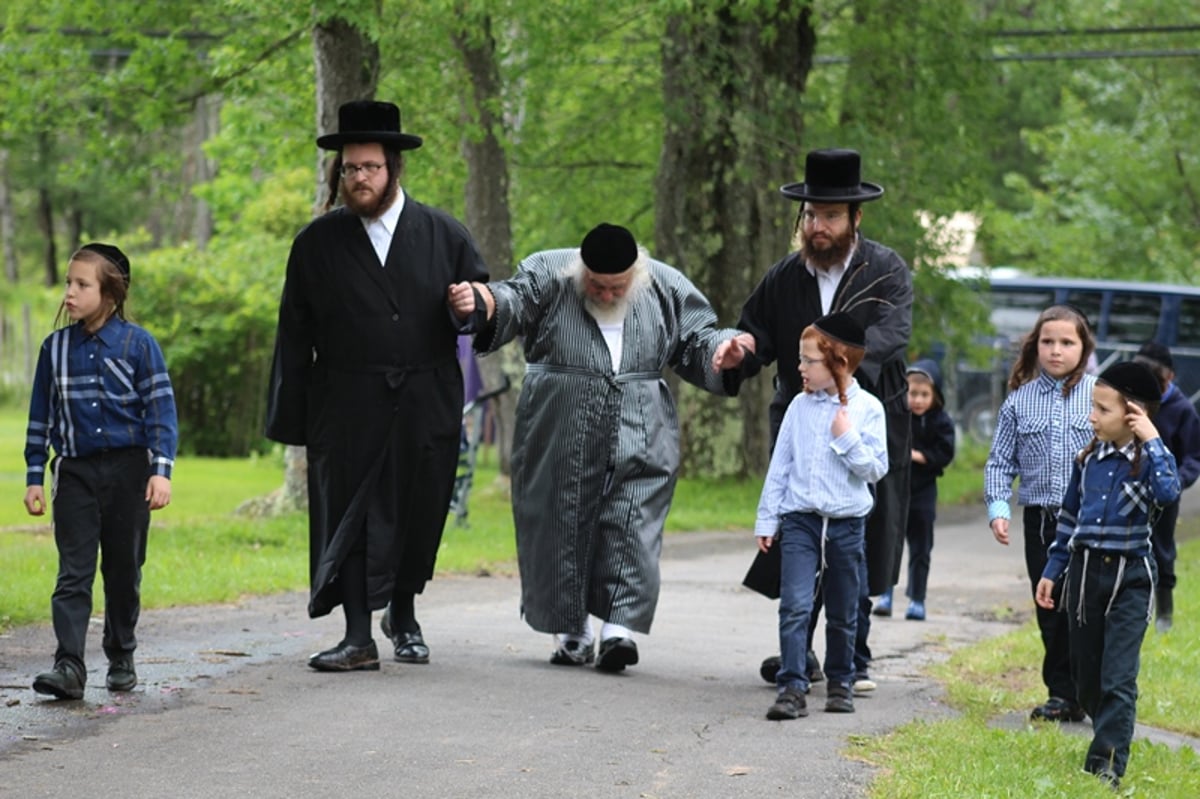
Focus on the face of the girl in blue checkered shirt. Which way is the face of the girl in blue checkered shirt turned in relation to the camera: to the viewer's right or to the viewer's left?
to the viewer's left

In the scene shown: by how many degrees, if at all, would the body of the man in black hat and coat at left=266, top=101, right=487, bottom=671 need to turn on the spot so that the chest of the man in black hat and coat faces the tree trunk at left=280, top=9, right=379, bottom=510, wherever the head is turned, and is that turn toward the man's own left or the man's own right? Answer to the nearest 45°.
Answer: approximately 180°

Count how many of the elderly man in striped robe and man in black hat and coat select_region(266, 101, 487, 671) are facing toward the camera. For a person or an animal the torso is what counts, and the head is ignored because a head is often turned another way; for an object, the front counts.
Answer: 2

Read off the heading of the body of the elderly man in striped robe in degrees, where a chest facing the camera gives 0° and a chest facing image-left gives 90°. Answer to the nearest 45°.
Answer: approximately 0°

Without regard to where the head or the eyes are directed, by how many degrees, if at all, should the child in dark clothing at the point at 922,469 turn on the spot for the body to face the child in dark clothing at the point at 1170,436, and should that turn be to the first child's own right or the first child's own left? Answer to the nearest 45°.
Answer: approximately 90° to the first child's own left

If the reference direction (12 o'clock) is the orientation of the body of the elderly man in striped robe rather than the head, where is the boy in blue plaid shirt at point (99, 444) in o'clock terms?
The boy in blue plaid shirt is roughly at 2 o'clock from the elderly man in striped robe.

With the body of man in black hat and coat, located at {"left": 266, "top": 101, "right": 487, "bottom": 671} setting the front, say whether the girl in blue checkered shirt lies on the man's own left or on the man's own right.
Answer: on the man's own left

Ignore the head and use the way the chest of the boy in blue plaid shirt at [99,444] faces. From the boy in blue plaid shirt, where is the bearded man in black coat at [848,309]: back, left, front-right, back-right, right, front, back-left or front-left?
back-left

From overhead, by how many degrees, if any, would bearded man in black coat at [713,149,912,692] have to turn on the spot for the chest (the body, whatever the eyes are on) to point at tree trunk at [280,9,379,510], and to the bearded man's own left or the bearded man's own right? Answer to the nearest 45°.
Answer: approximately 90° to the bearded man's own right

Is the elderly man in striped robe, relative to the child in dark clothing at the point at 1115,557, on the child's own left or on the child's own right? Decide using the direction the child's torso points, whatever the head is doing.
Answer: on the child's own right
